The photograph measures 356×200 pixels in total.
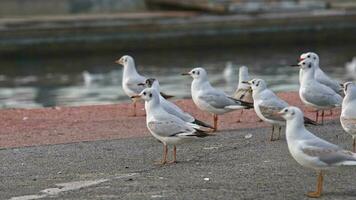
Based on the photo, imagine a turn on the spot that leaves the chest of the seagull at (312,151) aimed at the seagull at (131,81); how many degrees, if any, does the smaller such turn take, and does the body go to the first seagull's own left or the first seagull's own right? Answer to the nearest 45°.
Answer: approximately 45° to the first seagull's own right

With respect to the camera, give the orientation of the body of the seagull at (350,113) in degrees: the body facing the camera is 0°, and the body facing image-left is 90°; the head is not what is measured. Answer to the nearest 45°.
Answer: approximately 90°

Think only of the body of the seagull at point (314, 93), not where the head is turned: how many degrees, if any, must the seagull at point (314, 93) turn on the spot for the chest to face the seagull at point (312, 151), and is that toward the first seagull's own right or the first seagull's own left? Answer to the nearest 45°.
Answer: approximately 90° to the first seagull's own left

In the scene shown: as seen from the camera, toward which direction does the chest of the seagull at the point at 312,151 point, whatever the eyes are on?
to the viewer's left

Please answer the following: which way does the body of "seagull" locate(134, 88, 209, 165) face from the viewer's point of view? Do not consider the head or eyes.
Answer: to the viewer's left

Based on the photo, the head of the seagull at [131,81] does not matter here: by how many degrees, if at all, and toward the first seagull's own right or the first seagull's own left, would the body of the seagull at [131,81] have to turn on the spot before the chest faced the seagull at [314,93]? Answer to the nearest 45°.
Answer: approximately 135° to the first seagull's own left

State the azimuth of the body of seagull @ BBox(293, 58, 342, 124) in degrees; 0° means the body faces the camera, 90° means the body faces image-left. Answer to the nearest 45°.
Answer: approximately 90°

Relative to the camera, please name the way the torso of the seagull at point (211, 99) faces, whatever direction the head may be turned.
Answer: to the viewer's left

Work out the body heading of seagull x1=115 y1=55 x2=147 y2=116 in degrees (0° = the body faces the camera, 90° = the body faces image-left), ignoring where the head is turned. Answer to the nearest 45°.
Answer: approximately 90°

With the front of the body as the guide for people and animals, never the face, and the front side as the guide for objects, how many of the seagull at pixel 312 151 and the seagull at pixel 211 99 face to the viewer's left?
2

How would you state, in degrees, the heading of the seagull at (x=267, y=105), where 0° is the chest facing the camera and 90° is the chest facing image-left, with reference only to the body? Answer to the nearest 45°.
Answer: approximately 90°
